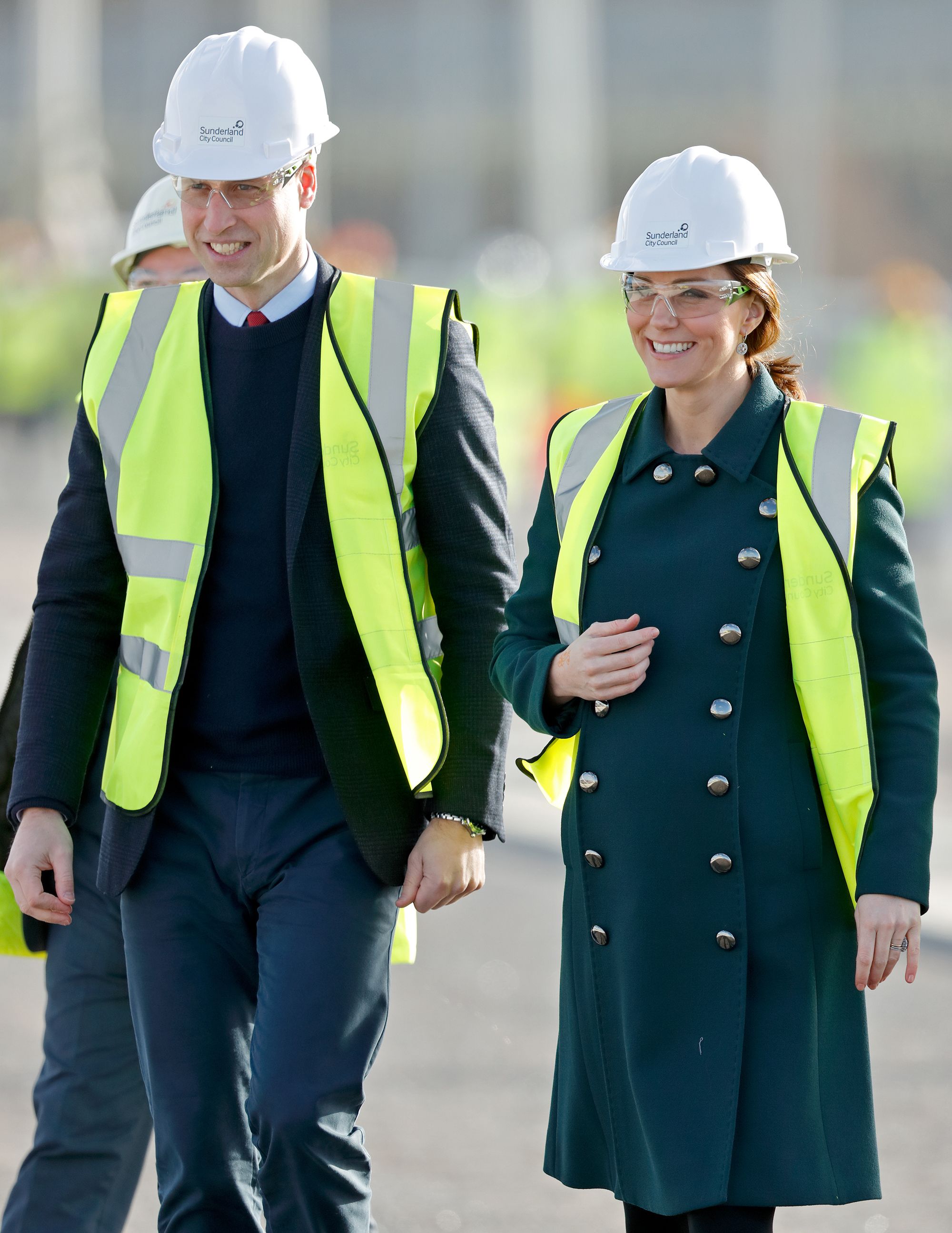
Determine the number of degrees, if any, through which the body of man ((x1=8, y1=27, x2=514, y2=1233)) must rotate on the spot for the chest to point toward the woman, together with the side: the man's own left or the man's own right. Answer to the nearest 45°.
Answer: approximately 45° to the man's own left

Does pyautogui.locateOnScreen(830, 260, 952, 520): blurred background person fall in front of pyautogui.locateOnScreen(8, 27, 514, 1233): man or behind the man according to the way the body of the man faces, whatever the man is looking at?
behind

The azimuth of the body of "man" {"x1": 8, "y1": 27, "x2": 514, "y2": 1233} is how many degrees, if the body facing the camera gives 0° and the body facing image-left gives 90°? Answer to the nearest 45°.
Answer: approximately 0°

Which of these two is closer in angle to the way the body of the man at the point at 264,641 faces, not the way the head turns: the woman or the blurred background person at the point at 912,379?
the woman
